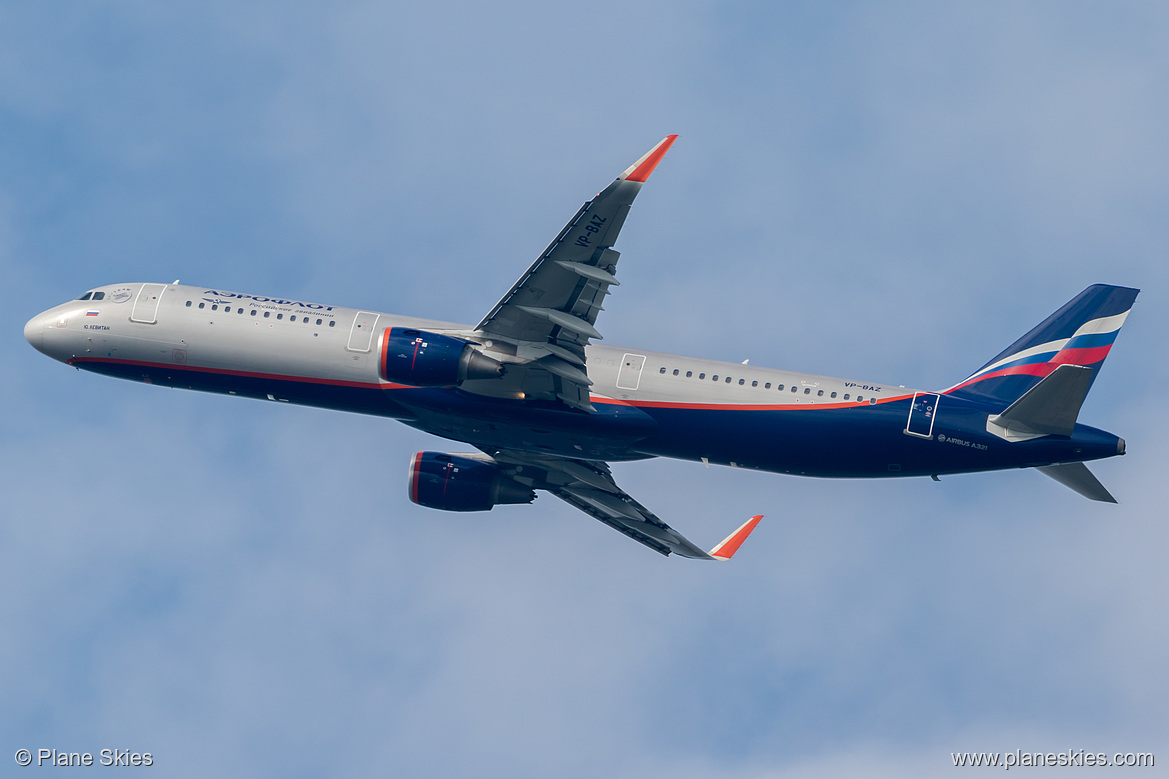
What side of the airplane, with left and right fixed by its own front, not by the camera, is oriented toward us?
left
